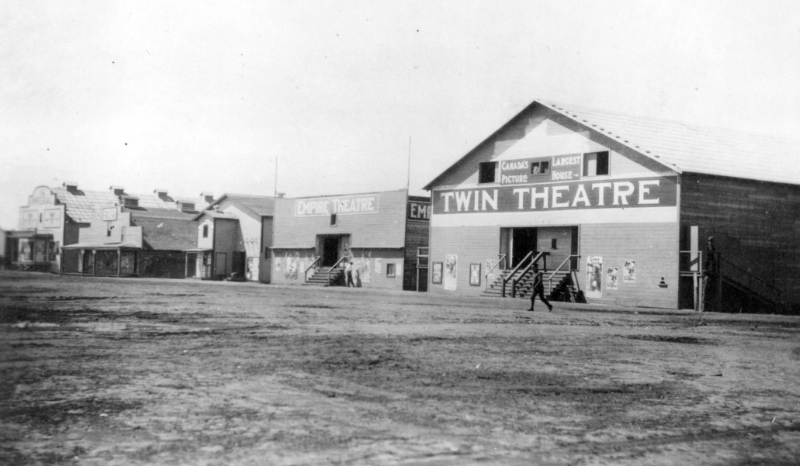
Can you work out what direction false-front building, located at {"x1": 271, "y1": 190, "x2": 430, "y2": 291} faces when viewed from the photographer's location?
facing the viewer and to the left of the viewer

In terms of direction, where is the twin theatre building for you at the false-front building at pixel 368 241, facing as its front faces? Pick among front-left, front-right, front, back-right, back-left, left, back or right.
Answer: left

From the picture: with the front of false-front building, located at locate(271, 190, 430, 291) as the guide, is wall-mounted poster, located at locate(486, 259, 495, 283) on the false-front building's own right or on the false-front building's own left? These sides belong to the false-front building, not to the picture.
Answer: on the false-front building's own left

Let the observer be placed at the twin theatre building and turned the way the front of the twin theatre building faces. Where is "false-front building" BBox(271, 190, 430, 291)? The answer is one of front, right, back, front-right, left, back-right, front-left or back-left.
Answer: right

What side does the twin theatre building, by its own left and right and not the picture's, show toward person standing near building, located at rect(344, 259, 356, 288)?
right

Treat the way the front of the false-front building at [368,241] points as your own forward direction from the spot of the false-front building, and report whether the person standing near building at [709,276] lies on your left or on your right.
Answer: on your left

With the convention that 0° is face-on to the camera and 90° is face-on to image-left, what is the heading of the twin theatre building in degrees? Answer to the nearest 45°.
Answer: approximately 45°

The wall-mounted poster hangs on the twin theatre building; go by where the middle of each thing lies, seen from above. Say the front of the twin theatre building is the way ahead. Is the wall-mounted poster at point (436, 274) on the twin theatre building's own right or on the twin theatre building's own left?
on the twin theatre building's own right
